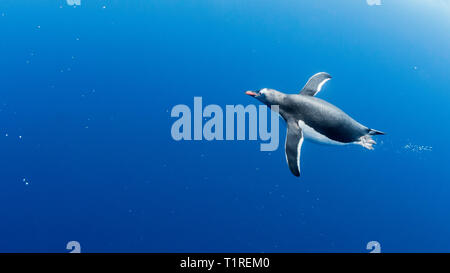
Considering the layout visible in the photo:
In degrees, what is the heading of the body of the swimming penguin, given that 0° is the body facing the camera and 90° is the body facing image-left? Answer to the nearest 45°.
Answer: approximately 90°
